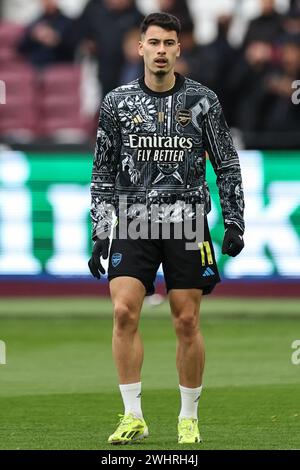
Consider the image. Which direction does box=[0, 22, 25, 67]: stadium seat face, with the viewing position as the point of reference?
facing the viewer

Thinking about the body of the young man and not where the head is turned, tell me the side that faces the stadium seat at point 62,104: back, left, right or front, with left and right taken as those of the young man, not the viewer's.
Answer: back

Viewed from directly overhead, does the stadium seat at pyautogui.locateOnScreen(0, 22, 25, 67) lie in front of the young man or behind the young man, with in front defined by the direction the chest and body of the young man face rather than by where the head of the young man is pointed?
behind

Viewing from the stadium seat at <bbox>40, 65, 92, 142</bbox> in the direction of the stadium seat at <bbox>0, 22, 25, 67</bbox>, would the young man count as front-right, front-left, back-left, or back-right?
back-left

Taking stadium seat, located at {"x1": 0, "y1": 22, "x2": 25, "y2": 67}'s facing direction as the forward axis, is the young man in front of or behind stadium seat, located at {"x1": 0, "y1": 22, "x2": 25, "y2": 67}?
in front

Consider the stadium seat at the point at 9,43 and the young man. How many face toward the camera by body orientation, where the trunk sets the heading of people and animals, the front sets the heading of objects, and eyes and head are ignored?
2

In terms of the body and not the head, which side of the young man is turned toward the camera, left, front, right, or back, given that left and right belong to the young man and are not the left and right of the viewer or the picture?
front
